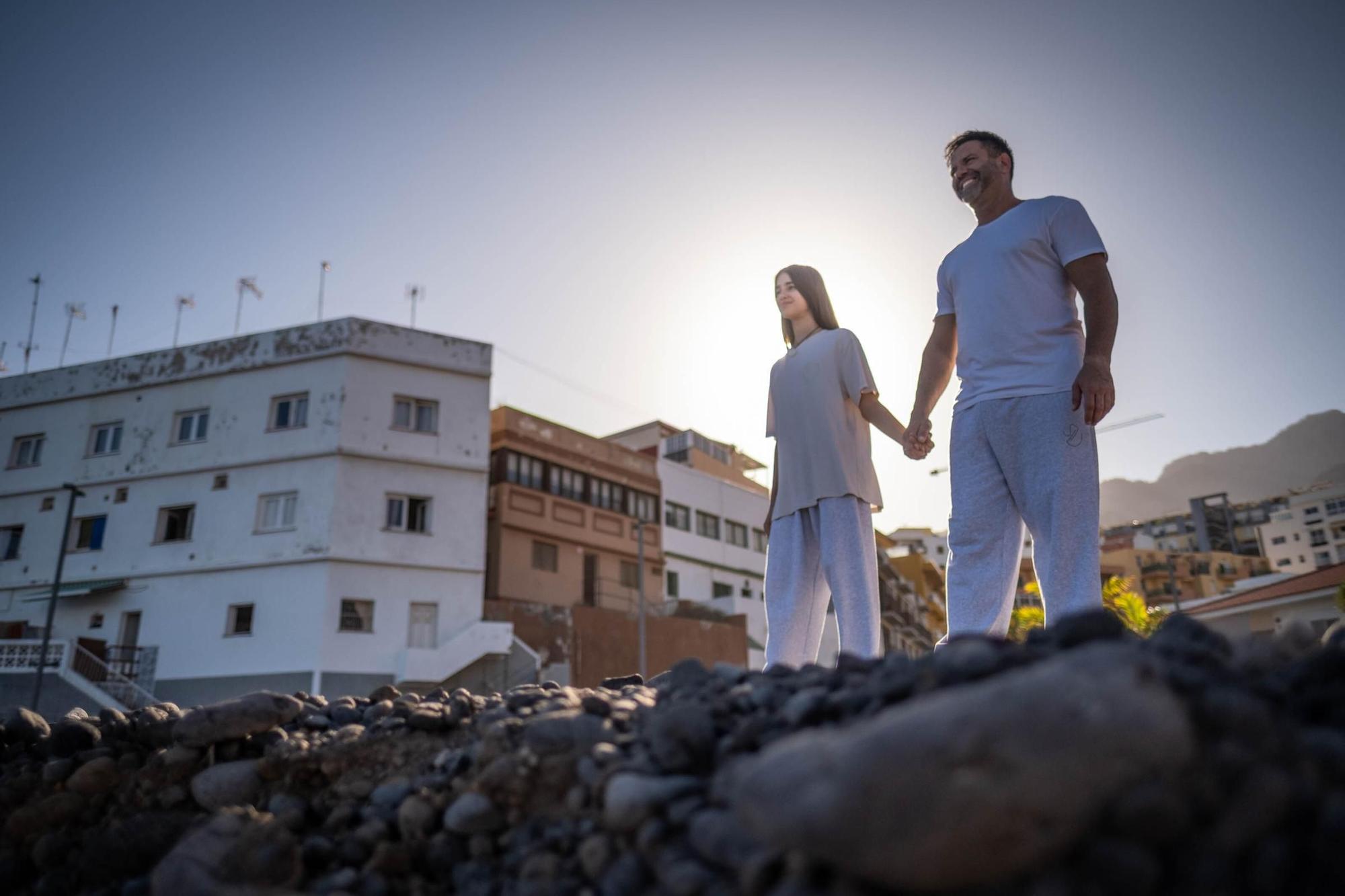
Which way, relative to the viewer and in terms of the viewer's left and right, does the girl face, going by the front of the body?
facing the viewer and to the left of the viewer

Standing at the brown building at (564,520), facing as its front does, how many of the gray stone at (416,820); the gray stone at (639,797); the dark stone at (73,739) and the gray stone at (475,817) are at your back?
0

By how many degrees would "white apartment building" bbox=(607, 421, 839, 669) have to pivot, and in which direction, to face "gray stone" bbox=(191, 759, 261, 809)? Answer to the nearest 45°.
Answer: approximately 45° to its right

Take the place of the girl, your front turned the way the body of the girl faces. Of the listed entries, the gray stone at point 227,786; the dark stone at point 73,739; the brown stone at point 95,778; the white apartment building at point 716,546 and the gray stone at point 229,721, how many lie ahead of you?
4

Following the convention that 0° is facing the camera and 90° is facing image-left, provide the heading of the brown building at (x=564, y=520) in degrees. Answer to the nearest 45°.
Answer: approximately 315°

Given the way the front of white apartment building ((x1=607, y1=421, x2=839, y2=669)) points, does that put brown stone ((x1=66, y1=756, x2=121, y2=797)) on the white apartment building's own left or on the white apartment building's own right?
on the white apartment building's own right

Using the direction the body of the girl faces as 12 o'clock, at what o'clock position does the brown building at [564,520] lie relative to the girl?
The brown building is roughly at 4 o'clock from the girl.

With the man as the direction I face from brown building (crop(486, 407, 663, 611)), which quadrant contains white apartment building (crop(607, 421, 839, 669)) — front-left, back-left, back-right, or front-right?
back-left

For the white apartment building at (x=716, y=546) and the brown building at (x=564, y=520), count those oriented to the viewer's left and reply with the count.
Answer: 0

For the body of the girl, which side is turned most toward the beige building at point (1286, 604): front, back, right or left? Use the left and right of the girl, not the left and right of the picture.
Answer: back

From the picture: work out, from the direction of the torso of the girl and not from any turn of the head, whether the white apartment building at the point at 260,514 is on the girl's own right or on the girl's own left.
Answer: on the girl's own right

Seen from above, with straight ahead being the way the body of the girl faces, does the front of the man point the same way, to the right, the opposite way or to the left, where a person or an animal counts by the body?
the same way

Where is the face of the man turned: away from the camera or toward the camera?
toward the camera

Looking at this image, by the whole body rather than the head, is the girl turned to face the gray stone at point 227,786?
yes

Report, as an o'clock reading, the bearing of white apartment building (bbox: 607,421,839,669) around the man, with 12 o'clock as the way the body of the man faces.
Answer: The white apartment building is roughly at 4 o'clock from the man.

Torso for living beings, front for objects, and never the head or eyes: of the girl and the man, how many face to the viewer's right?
0

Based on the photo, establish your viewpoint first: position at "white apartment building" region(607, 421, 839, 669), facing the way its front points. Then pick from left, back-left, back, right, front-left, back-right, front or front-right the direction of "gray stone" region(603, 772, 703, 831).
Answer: front-right
